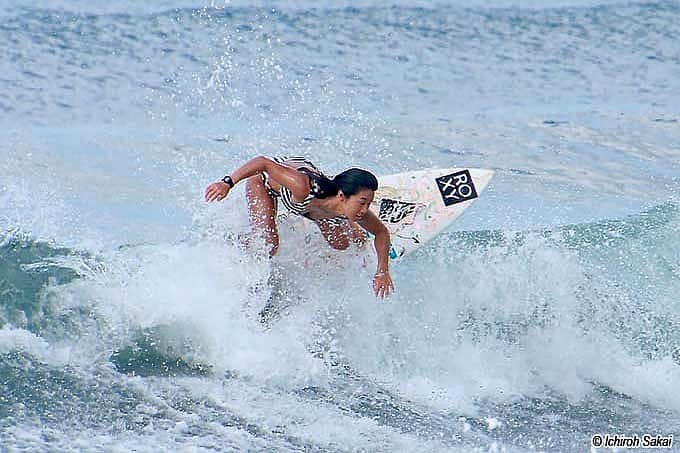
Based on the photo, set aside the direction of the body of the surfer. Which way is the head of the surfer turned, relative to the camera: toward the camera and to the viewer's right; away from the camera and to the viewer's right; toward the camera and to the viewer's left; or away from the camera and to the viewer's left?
toward the camera and to the viewer's right

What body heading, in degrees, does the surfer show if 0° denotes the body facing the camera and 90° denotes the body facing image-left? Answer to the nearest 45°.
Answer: approximately 315°
